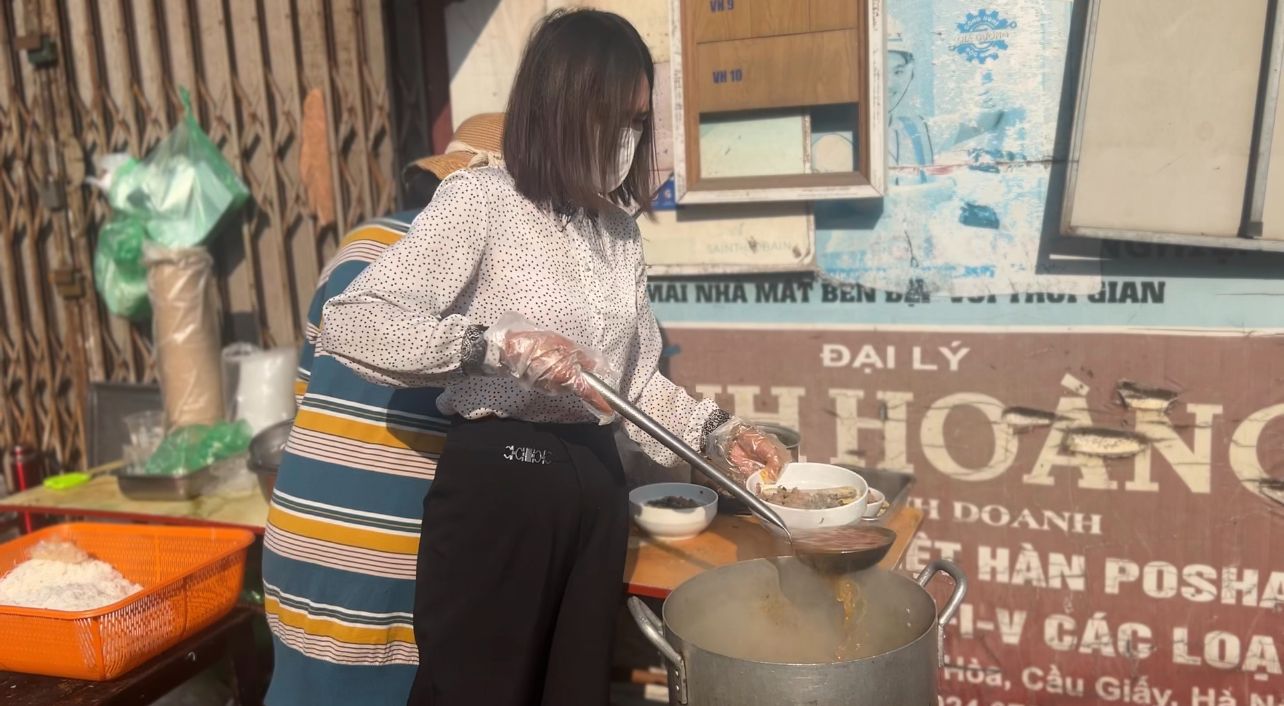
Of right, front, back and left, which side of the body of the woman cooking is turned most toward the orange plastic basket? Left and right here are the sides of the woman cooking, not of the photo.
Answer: back

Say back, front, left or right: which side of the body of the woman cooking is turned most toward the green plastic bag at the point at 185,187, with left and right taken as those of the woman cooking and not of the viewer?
back

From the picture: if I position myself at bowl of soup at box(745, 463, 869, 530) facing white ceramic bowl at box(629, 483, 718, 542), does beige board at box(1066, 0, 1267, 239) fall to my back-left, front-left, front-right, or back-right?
back-right

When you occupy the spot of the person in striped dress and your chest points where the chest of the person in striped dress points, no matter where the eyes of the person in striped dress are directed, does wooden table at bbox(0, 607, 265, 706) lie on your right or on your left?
on your left

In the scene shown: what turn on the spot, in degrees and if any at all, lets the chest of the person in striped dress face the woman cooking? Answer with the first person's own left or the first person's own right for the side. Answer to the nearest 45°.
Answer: approximately 90° to the first person's own right

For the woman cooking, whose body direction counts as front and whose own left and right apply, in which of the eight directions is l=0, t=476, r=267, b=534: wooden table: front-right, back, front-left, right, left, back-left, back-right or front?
back

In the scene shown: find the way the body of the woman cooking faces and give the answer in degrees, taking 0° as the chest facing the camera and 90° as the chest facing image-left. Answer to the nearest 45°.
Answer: approximately 315°

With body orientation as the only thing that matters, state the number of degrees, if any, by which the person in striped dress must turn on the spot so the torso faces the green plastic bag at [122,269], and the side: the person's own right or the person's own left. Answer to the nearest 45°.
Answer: approximately 45° to the person's own left

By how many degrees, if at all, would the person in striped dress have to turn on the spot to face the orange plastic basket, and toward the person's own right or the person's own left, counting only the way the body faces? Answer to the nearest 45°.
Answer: approximately 90° to the person's own left

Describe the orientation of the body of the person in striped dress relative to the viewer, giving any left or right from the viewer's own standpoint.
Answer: facing away from the viewer and to the right of the viewer

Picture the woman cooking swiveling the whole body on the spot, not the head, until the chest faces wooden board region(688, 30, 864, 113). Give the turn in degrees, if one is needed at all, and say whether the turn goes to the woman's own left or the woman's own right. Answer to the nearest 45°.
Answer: approximately 90° to the woman's own left

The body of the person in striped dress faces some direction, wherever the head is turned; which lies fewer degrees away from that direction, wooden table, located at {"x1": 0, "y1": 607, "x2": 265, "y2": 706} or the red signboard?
the red signboard
